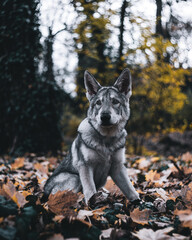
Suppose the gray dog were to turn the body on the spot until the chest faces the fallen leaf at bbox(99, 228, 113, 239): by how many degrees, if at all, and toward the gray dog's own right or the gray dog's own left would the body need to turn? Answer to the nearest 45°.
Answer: approximately 45° to the gray dog's own right

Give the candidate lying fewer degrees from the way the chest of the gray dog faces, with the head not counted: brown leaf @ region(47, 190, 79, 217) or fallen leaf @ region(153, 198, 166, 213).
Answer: the fallen leaf

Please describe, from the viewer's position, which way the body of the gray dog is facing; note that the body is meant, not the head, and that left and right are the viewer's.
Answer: facing the viewer and to the right of the viewer

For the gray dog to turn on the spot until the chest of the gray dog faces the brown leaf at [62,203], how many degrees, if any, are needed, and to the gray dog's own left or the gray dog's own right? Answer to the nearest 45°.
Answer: approximately 45° to the gray dog's own right

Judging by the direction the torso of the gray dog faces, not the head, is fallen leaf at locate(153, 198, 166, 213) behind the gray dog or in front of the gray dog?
in front

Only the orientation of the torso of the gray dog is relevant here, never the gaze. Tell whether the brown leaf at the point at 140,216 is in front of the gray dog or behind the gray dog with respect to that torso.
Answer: in front

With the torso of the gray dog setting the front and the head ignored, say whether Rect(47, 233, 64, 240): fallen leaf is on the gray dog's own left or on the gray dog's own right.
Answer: on the gray dog's own right
